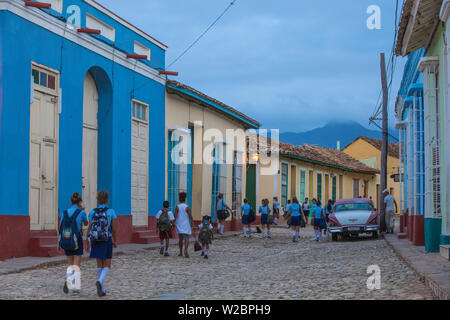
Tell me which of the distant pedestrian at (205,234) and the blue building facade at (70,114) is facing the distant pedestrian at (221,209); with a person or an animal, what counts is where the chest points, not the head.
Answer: the distant pedestrian at (205,234)

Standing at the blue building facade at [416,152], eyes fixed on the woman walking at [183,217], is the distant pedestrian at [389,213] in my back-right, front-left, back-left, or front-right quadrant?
back-right

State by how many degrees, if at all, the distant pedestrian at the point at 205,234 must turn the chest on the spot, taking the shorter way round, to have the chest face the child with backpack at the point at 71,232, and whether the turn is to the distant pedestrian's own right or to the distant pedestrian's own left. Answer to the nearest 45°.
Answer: approximately 180°

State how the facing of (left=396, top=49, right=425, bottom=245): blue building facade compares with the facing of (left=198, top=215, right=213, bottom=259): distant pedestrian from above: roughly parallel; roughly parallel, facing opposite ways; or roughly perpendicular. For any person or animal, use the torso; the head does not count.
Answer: roughly perpendicular

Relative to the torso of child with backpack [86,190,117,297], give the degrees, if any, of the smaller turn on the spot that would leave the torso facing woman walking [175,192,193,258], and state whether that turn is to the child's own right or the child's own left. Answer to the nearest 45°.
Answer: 0° — they already face them

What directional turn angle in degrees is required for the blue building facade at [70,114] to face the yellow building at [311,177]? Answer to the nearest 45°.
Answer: approximately 90° to its left

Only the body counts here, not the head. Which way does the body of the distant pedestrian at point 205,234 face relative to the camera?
away from the camera

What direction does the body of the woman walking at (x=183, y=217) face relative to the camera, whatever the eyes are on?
away from the camera

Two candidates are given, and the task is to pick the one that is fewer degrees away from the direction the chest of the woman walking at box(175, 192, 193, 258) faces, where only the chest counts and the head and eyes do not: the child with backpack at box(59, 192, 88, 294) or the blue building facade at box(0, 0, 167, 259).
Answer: the blue building facade

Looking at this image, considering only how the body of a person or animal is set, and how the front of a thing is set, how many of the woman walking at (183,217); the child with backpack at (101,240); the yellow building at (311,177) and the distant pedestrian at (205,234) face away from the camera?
3
